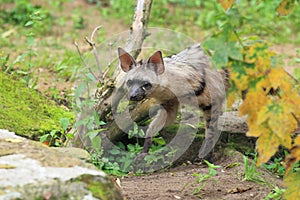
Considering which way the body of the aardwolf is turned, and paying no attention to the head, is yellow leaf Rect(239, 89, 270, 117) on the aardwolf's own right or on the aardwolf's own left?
on the aardwolf's own left

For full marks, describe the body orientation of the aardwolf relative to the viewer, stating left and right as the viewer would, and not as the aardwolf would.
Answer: facing the viewer and to the left of the viewer

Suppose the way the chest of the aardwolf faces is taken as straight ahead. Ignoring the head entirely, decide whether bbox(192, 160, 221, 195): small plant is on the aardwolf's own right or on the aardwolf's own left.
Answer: on the aardwolf's own left

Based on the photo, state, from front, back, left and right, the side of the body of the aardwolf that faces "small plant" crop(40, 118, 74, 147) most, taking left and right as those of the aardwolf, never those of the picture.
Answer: front
